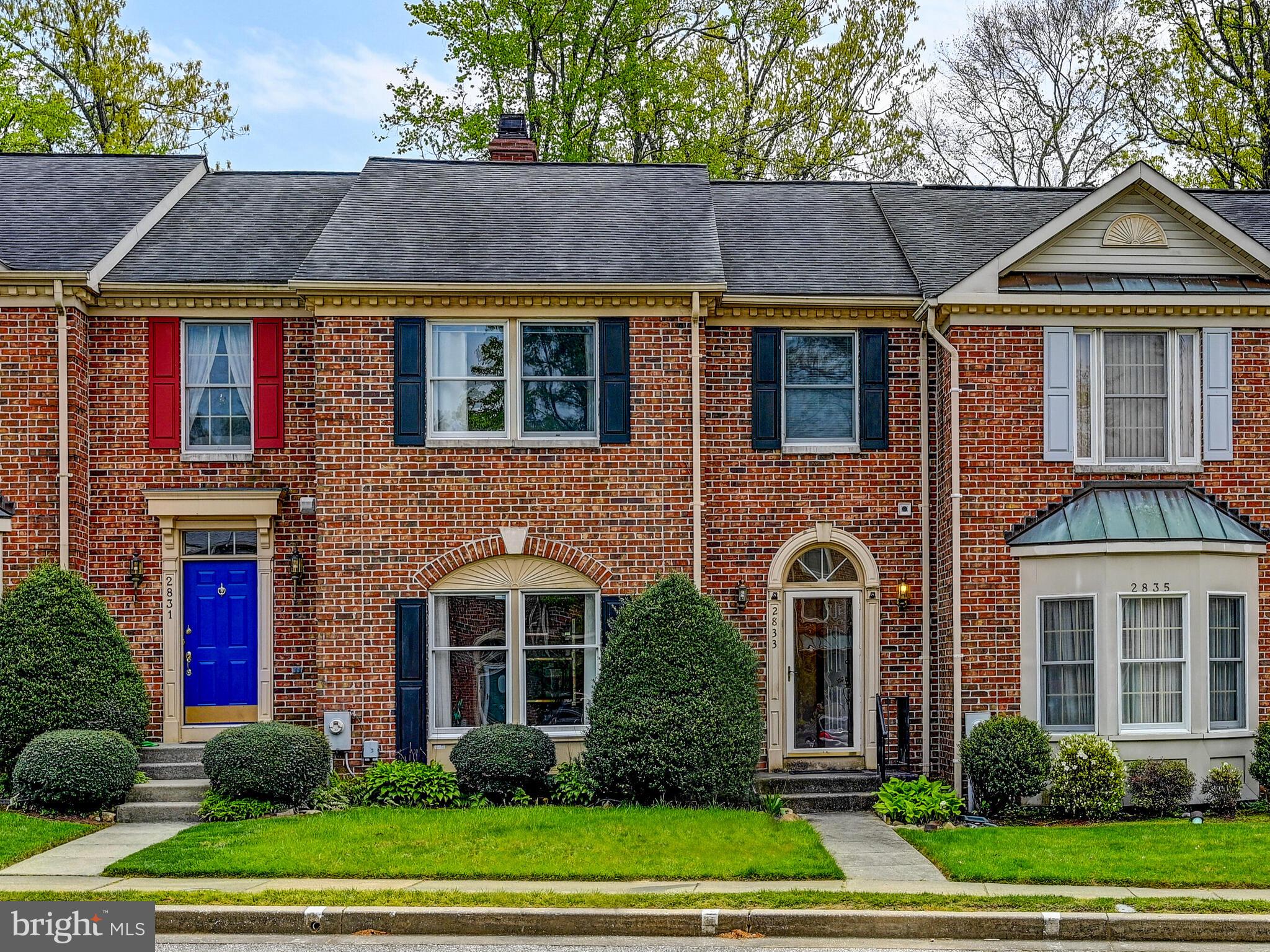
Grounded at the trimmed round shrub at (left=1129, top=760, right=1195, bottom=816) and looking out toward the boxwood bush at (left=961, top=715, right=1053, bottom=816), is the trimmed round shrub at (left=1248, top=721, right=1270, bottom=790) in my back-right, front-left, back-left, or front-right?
back-right

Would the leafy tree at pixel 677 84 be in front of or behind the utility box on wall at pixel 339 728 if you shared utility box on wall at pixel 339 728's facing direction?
behind

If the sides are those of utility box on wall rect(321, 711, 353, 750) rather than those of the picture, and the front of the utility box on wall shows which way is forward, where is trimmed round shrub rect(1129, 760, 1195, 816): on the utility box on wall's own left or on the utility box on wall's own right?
on the utility box on wall's own left

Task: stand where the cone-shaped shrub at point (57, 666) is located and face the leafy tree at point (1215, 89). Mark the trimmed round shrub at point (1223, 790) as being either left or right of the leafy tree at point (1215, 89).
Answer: right

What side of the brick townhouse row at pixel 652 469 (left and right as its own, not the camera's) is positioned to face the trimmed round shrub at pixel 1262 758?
left

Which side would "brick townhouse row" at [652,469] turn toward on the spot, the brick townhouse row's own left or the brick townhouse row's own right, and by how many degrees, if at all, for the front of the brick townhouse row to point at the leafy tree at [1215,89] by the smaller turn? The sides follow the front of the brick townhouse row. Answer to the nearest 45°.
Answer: approximately 135° to the brick townhouse row's own left

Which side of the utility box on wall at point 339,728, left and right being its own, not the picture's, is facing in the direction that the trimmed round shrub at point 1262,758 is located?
left

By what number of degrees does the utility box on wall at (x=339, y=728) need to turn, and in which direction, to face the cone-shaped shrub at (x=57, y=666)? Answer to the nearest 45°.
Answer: approximately 90° to its right

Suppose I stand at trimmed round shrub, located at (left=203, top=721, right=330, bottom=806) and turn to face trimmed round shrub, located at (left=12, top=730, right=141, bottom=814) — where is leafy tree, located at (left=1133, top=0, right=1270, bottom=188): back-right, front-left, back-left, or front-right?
back-right

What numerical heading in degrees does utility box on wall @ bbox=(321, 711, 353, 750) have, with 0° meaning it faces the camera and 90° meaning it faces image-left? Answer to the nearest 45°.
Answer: approximately 0°

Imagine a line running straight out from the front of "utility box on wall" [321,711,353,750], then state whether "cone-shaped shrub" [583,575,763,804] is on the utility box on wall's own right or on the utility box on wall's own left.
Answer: on the utility box on wall's own left
